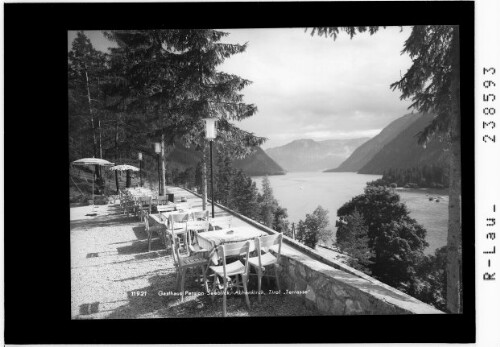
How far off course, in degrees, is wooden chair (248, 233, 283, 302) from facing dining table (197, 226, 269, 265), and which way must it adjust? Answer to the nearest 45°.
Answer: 0° — it already faces it

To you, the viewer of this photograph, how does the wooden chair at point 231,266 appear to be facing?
facing away from the viewer and to the left of the viewer

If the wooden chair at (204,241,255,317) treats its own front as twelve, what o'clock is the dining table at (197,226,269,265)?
The dining table is roughly at 1 o'clock from the wooden chair.

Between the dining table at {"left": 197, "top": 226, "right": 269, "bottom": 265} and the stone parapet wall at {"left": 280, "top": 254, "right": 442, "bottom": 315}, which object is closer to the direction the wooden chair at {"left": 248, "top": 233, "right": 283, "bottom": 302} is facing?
the dining table

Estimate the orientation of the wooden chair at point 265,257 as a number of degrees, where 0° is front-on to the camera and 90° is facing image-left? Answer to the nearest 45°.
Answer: approximately 135°
